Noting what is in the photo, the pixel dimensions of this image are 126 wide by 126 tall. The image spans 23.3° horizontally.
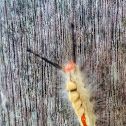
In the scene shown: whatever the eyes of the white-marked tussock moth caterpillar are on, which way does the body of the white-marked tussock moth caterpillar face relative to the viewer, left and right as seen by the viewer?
facing away from the viewer
